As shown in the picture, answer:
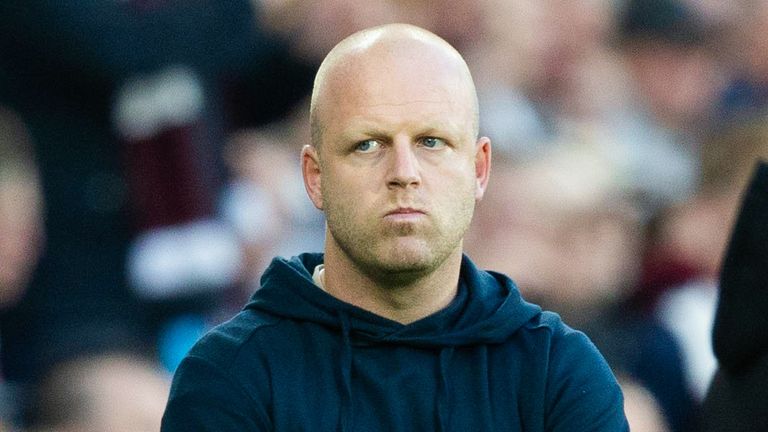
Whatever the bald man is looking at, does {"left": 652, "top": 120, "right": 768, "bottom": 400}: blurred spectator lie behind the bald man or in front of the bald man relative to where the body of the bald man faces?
behind

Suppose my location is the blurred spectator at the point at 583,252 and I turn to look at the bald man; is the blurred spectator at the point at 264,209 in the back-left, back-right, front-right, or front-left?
front-right

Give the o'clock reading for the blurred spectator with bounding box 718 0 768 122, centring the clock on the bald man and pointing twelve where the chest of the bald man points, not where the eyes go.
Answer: The blurred spectator is roughly at 7 o'clock from the bald man.

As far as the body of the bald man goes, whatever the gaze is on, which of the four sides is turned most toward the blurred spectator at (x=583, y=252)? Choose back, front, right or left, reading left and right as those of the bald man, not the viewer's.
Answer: back

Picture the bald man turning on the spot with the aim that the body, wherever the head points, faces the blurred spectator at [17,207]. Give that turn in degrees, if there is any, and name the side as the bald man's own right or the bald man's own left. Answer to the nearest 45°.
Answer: approximately 135° to the bald man's own right

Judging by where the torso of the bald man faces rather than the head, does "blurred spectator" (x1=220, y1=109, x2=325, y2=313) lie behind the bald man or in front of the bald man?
behind

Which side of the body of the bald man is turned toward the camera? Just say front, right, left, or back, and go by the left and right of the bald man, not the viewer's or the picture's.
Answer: front
